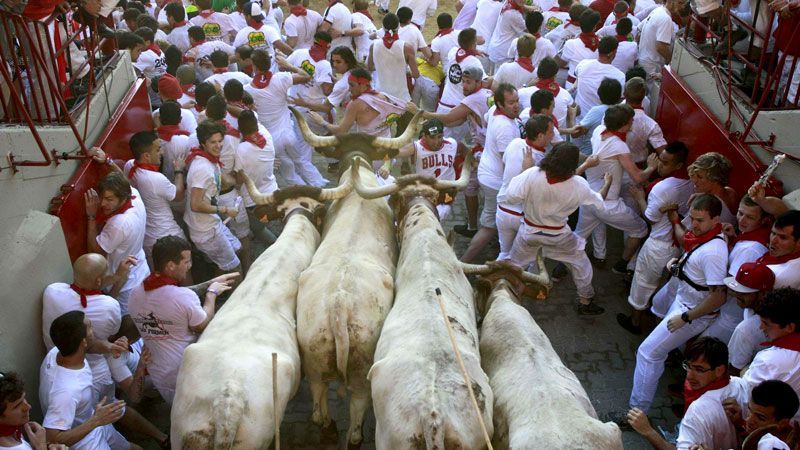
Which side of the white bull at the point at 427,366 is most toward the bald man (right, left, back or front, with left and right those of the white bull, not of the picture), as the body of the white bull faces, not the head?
left

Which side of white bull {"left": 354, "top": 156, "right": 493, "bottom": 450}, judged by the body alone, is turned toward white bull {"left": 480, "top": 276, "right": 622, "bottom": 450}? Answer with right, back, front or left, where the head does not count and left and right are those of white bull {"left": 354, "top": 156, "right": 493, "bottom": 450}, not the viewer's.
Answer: right

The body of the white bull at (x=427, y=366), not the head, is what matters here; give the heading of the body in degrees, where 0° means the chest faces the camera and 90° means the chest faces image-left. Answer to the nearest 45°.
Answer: approximately 180°

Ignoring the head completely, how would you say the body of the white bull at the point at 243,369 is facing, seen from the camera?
away from the camera

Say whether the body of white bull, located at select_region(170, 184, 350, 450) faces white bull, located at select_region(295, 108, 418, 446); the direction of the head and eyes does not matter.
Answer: no

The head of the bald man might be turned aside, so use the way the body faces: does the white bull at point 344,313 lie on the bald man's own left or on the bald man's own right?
on the bald man's own right

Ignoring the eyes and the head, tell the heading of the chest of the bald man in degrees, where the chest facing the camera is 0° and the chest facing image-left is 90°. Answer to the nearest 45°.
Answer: approximately 225°

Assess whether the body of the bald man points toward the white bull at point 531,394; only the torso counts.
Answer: no

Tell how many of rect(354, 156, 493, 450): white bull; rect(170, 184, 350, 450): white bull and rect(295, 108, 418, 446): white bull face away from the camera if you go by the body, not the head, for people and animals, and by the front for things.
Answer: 3

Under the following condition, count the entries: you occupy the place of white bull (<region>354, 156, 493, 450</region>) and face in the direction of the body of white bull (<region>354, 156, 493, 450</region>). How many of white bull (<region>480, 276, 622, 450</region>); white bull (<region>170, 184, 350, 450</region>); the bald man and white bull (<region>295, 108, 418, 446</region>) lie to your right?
1

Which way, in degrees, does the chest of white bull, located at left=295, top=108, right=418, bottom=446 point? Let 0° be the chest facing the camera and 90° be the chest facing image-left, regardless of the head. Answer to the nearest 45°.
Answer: approximately 180°

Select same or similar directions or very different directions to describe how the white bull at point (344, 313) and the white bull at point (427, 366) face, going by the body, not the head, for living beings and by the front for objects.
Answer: same or similar directions

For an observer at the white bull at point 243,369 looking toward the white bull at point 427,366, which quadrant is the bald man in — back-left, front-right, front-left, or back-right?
back-left

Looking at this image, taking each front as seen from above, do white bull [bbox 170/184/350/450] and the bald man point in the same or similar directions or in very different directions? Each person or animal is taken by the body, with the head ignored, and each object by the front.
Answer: same or similar directions

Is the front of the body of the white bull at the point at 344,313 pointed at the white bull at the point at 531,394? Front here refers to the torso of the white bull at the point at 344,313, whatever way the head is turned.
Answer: no
